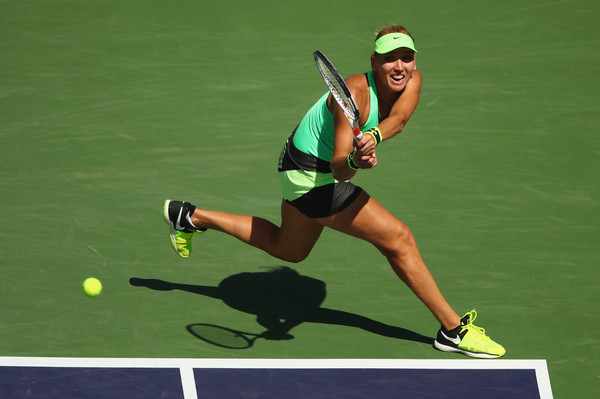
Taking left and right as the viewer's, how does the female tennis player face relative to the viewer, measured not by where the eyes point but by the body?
facing the viewer and to the right of the viewer
